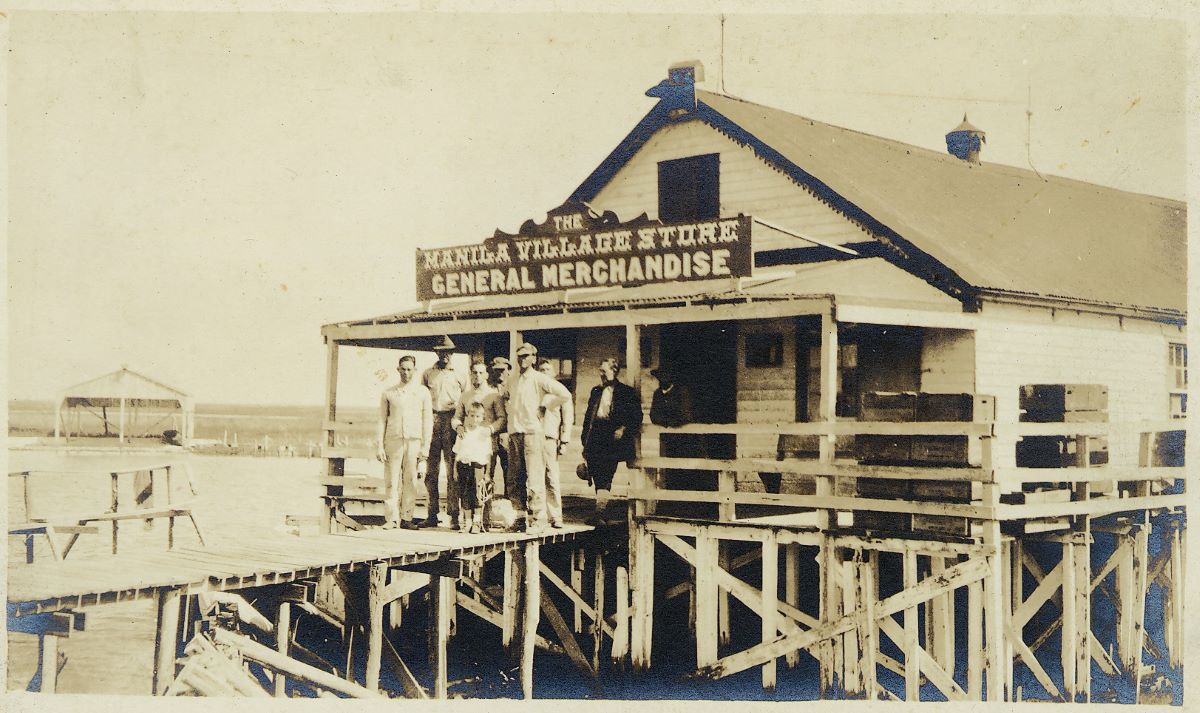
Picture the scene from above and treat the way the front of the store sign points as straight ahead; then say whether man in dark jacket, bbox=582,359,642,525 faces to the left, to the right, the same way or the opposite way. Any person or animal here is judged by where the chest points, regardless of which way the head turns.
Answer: the same way

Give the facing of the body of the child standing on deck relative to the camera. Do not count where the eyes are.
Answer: toward the camera

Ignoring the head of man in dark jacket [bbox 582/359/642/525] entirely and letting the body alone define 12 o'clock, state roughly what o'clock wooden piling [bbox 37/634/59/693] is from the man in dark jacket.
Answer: The wooden piling is roughly at 1 o'clock from the man in dark jacket.

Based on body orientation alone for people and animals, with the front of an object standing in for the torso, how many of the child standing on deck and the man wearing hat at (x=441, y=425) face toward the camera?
2

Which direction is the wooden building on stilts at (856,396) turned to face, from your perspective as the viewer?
facing the viewer and to the left of the viewer

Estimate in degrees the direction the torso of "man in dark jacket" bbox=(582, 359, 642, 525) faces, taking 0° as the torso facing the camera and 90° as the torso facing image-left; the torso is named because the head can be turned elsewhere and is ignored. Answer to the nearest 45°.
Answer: approximately 45°

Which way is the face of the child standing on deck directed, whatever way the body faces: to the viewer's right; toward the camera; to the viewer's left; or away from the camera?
toward the camera

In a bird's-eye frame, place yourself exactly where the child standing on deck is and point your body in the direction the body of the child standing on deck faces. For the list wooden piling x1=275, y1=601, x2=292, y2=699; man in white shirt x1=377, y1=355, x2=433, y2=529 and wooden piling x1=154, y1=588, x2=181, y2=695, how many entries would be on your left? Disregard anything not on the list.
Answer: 0

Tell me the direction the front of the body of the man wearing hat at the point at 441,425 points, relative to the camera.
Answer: toward the camera

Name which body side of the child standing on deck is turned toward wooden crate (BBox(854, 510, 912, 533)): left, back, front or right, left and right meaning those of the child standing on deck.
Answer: left

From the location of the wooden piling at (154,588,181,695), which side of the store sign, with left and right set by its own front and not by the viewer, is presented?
front

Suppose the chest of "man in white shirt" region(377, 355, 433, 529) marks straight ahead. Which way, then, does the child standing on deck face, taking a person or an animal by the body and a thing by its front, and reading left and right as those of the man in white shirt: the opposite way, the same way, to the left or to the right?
the same way

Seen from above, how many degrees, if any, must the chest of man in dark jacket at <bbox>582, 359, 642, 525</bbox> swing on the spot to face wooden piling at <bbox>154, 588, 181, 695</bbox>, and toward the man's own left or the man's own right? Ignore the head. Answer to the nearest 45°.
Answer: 0° — they already face it

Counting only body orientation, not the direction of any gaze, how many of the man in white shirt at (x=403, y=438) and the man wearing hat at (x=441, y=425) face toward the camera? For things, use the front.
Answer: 2

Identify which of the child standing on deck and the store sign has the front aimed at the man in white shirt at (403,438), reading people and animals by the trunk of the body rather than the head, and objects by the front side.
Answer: the store sign
